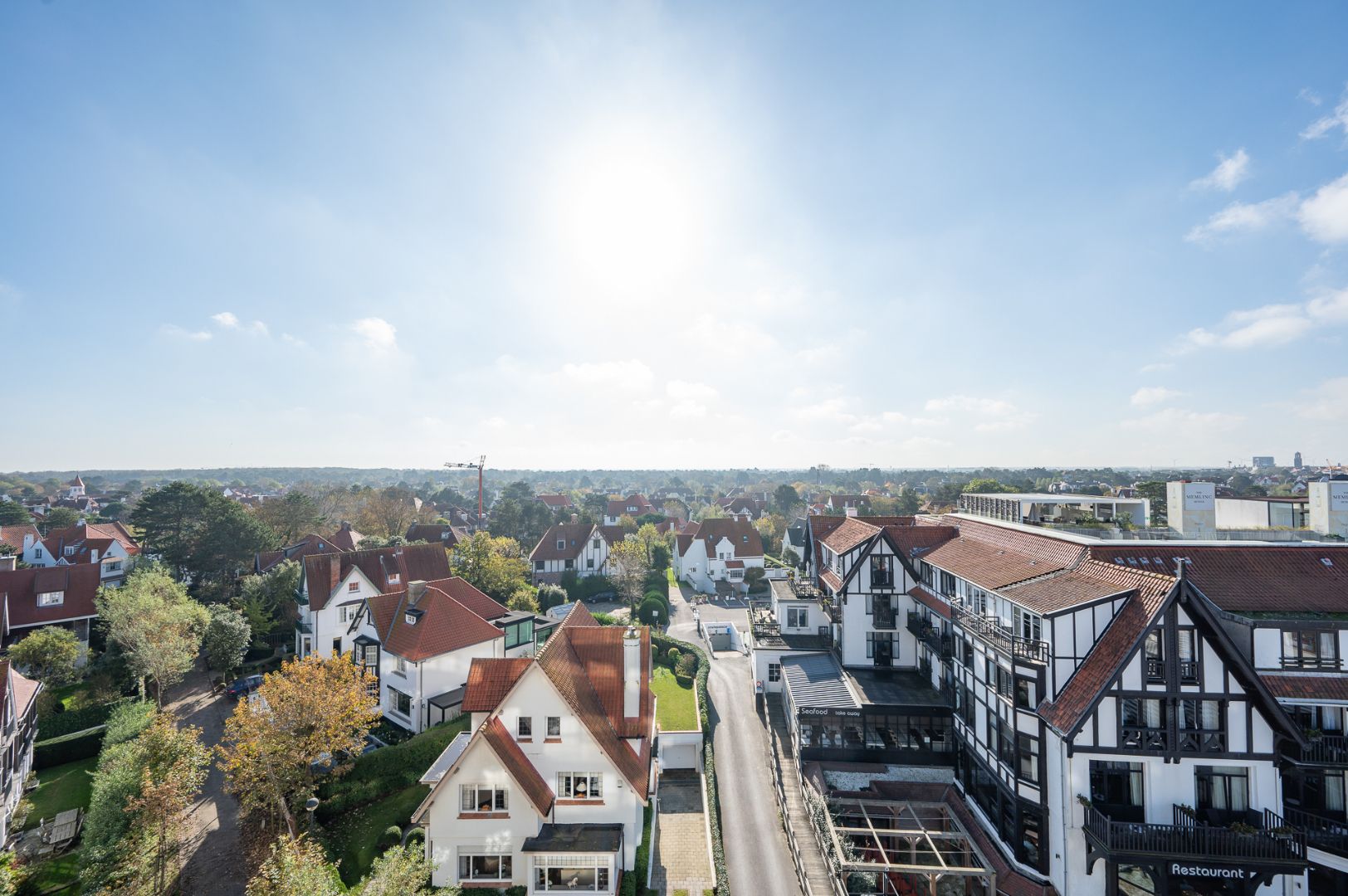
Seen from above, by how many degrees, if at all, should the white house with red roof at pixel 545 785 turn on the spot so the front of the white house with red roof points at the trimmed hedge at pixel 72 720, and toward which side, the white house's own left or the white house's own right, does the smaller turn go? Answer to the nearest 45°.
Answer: approximately 135° to the white house's own right

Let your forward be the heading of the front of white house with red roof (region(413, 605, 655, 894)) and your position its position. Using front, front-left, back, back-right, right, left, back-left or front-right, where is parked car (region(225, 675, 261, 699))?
back-right

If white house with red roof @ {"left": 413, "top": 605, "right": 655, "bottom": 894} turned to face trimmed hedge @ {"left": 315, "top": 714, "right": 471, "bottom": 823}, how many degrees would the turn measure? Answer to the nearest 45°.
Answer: approximately 135° to its right

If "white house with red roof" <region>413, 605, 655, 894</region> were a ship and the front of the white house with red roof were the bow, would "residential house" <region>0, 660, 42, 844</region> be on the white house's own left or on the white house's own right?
on the white house's own right

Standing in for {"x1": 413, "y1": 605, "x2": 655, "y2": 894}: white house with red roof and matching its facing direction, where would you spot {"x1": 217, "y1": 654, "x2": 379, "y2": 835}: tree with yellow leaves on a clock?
The tree with yellow leaves is roughly at 4 o'clock from the white house with red roof.

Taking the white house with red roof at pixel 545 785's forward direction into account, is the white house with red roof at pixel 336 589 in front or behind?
behind

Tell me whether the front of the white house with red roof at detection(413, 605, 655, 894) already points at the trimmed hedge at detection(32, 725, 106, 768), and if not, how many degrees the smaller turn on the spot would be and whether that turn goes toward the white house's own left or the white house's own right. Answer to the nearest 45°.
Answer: approximately 135° to the white house's own right

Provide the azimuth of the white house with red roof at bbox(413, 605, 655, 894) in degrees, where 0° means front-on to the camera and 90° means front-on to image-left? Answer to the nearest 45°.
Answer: approximately 0°

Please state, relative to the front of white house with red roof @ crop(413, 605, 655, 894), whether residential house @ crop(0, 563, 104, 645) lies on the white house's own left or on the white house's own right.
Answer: on the white house's own right
